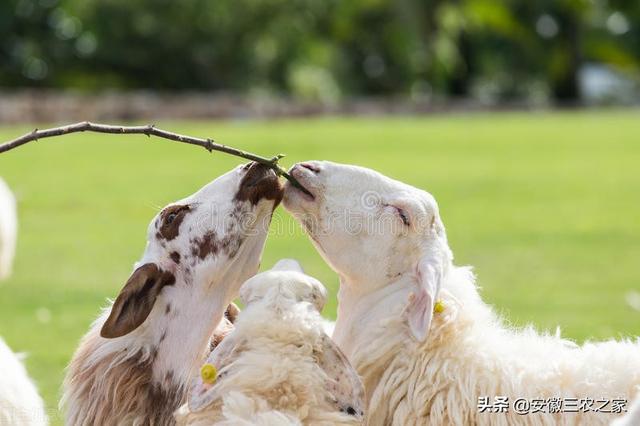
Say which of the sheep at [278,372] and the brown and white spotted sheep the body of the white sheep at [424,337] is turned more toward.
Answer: the brown and white spotted sheep

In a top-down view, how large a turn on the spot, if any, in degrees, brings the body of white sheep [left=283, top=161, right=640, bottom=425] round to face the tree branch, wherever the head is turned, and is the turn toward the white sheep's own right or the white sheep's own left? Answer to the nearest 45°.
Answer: approximately 45° to the white sheep's own left

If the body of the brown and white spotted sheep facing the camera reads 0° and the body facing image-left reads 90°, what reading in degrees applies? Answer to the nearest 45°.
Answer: approximately 270°

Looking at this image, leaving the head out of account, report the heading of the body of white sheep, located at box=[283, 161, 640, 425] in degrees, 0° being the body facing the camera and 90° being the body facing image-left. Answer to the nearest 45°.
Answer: approximately 90°

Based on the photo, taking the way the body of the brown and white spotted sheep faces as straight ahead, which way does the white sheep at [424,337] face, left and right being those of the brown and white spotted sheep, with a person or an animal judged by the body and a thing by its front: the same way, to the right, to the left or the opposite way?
the opposite way

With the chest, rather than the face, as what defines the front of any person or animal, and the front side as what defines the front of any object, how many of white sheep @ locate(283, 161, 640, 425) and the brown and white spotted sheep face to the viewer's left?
1
